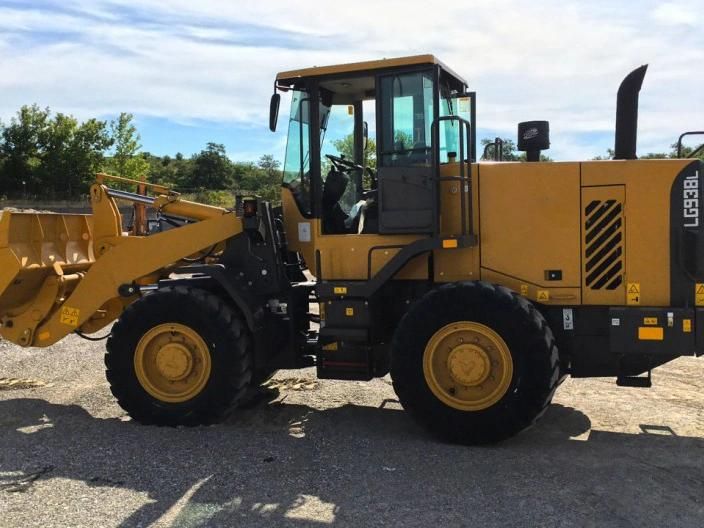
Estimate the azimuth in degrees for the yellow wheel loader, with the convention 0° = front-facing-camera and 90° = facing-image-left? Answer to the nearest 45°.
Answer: approximately 90°
